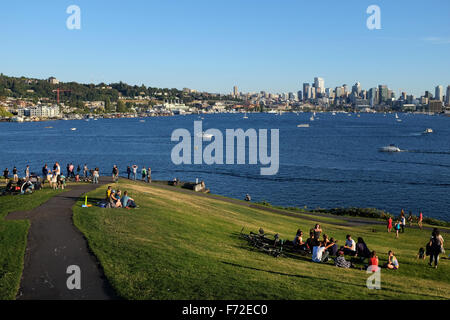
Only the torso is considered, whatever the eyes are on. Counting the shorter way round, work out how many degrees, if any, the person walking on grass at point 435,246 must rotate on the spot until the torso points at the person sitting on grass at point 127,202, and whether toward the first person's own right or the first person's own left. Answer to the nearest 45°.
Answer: approximately 90° to the first person's own left

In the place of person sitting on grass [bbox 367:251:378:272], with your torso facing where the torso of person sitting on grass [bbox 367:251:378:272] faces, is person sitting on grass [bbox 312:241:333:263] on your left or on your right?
on your left

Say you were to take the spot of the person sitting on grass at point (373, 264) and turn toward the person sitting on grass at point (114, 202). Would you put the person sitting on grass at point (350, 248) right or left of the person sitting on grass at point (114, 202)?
right

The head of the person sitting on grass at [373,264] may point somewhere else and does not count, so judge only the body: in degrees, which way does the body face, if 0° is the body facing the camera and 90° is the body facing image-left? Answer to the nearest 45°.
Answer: approximately 180°
